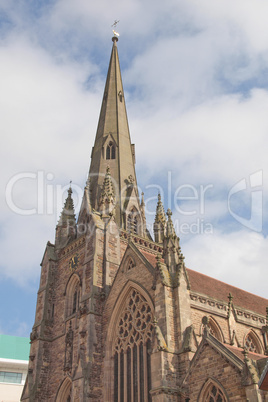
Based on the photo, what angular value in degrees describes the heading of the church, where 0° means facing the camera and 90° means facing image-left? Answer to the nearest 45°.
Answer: approximately 45°

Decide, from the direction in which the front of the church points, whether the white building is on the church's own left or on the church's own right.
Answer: on the church's own right
